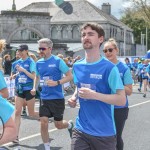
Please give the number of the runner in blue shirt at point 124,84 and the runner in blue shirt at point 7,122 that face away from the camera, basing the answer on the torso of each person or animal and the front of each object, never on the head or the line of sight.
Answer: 0

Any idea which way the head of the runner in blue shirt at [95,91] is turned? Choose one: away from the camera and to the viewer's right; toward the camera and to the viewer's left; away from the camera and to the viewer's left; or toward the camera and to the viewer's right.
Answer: toward the camera and to the viewer's left

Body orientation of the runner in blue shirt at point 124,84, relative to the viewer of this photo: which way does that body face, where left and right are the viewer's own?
facing the viewer and to the left of the viewer

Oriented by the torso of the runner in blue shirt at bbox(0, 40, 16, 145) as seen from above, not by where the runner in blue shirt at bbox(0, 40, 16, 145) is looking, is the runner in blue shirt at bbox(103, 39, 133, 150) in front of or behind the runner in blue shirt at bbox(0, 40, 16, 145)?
behind

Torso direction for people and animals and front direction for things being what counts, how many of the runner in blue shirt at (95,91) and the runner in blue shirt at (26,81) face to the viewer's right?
0

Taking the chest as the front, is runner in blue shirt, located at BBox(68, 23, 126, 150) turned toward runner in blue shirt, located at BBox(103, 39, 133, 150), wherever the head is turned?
no

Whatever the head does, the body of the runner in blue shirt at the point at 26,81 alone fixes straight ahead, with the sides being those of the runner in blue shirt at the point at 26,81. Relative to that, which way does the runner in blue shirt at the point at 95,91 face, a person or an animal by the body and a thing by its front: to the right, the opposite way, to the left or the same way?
the same way

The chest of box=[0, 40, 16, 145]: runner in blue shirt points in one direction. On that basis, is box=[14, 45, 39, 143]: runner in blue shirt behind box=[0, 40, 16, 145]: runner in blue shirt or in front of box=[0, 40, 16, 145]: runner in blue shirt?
behind

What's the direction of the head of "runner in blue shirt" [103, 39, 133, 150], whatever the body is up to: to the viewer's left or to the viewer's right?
to the viewer's left

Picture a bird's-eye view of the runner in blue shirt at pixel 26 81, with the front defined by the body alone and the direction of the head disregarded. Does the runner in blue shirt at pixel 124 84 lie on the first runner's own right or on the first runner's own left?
on the first runner's own left

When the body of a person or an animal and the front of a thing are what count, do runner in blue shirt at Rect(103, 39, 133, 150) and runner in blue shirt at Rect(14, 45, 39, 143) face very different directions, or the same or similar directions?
same or similar directions

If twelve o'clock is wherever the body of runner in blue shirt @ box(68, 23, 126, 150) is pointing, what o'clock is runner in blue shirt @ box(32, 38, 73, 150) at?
runner in blue shirt @ box(32, 38, 73, 150) is roughly at 4 o'clock from runner in blue shirt @ box(68, 23, 126, 150).
